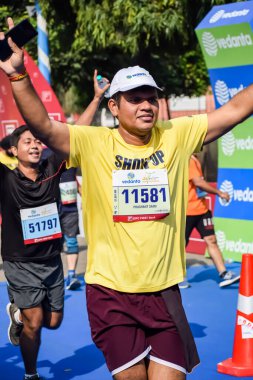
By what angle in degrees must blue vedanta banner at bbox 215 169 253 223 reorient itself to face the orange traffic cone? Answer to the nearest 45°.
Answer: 0° — it already faces it

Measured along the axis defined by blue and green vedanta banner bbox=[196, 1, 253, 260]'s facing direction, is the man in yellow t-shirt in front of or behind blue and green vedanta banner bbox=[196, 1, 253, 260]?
in front

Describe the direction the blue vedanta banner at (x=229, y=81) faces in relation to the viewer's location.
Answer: facing the viewer

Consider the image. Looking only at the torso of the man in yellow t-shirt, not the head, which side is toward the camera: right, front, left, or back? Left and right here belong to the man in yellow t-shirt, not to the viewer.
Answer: front

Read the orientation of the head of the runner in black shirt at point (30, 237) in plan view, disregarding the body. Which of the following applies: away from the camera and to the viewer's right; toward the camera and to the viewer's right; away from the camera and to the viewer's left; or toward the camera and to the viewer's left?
toward the camera and to the viewer's right

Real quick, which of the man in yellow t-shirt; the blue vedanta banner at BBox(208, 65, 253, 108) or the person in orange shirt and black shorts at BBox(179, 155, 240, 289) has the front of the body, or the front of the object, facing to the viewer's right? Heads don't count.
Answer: the person in orange shirt and black shorts

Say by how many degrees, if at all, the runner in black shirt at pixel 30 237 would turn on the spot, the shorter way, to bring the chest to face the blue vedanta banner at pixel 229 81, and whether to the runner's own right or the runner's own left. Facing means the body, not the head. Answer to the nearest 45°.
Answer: approximately 90° to the runner's own left
